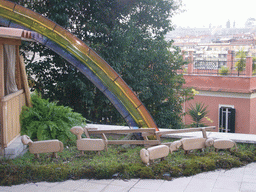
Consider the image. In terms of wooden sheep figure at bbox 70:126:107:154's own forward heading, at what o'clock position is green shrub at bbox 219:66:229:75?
The green shrub is roughly at 4 o'clock from the wooden sheep figure.

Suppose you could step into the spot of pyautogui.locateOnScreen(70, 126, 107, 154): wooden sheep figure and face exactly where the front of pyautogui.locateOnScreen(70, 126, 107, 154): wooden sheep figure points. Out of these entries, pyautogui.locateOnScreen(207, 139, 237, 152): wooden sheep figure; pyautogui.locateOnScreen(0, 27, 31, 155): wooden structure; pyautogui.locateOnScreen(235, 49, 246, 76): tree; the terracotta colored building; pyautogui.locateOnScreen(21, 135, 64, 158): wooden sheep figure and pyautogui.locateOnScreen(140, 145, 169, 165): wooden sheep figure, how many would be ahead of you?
2

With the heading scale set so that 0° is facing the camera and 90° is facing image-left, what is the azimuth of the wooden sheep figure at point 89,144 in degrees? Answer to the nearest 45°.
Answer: approximately 90°

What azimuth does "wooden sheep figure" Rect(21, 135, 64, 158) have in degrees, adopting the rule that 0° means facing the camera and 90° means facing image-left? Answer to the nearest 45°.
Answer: approximately 90°

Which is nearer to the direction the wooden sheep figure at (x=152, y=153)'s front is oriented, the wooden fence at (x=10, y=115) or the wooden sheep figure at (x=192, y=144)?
the wooden fence

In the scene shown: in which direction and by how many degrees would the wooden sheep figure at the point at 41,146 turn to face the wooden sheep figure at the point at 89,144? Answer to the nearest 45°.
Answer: approximately 180°

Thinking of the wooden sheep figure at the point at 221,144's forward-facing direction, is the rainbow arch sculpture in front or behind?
in front

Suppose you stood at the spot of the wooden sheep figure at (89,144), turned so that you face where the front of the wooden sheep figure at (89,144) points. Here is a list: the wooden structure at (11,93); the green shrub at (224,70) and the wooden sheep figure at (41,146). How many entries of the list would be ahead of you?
2

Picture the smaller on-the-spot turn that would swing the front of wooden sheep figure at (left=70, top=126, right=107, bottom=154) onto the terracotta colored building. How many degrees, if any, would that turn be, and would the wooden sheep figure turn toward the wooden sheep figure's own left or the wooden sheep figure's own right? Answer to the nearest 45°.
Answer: approximately 135° to the wooden sheep figure's own right

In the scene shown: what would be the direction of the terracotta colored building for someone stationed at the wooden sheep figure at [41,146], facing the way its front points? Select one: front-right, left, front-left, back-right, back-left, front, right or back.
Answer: back-right

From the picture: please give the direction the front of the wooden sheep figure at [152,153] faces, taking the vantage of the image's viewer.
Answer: facing the viewer and to the left of the viewer

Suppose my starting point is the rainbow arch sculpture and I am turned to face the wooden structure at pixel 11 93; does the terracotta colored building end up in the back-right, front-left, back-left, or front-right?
back-right

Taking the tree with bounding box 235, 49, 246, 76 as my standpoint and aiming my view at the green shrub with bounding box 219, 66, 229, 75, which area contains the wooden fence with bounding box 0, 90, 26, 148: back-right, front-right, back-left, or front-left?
front-left
